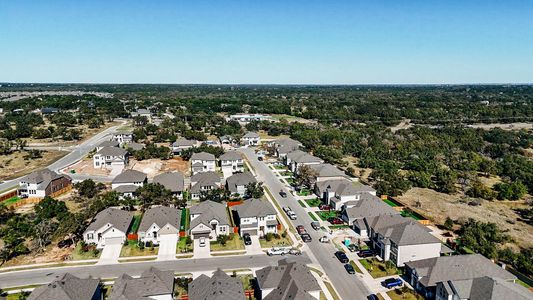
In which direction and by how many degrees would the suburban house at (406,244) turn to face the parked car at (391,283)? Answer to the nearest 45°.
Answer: approximately 45° to its left

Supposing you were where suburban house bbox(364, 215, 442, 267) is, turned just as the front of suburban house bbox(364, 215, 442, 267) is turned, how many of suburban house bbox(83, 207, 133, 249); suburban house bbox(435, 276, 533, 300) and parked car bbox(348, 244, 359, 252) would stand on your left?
1

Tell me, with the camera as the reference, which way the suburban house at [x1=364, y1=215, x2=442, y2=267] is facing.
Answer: facing the viewer and to the left of the viewer

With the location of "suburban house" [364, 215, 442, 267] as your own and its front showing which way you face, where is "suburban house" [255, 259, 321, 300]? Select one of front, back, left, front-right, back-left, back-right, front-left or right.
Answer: front

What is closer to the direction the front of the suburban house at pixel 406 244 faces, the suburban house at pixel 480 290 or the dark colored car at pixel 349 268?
the dark colored car

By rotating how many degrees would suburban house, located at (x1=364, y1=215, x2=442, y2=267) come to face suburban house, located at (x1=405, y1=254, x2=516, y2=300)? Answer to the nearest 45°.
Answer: approximately 90° to its left

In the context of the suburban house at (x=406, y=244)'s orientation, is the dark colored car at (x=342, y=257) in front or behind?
in front

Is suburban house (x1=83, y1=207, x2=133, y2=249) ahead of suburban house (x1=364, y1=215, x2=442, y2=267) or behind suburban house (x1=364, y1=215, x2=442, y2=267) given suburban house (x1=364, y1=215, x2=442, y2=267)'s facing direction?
ahead

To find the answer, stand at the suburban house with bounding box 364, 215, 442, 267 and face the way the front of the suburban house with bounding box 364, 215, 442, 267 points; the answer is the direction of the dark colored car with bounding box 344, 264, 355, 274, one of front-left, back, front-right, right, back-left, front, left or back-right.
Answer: front

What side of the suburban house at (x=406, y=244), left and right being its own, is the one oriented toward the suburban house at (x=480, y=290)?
left

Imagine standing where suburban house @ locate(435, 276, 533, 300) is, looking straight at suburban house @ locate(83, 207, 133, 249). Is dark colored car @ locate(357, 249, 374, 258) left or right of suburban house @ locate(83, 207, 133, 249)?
right
